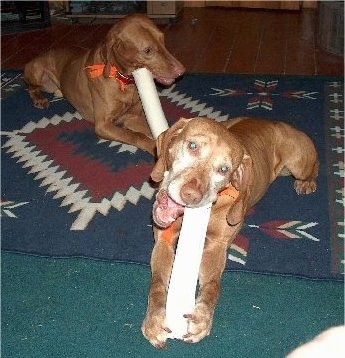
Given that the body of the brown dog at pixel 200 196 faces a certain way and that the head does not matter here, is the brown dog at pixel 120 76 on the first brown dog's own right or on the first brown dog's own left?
on the first brown dog's own right

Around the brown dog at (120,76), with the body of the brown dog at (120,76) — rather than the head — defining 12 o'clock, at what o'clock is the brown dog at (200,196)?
the brown dog at (200,196) is roughly at 1 o'clock from the brown dog at (120,76).

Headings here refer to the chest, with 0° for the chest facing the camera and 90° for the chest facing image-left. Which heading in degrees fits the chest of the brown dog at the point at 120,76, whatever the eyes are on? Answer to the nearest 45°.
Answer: approximately 315°

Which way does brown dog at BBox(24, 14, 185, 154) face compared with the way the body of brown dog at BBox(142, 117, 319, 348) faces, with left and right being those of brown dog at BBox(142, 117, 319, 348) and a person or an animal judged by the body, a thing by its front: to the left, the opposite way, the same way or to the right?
to the left

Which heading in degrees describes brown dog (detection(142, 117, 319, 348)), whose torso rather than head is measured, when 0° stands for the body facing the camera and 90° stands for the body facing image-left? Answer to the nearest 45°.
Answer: approximately 45°
